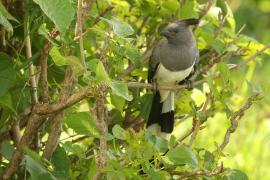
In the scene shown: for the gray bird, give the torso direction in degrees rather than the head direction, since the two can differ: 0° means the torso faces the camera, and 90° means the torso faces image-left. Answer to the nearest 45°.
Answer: approximately 0°

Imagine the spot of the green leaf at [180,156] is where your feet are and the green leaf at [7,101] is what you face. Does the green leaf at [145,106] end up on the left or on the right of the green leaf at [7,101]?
right

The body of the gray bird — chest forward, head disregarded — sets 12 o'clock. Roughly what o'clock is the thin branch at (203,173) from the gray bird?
The thin branch is roughly at 10 o'clock from the gray bird.

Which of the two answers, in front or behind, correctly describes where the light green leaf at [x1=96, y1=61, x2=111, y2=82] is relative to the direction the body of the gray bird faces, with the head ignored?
in front

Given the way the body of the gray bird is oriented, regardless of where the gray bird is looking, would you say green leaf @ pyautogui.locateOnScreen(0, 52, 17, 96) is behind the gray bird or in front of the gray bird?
in front

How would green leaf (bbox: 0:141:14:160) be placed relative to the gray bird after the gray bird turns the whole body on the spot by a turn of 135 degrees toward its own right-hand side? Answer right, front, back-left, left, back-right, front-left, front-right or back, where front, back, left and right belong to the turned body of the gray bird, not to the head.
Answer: left

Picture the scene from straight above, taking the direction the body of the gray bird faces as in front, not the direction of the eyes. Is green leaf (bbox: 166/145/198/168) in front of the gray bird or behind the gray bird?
in front
